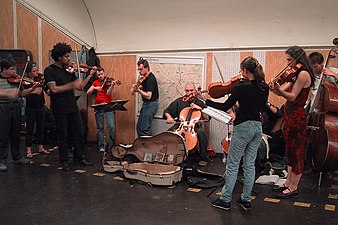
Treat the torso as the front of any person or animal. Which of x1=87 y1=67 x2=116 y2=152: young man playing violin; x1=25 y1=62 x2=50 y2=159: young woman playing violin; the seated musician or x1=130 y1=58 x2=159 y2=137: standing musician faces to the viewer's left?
the standing musician

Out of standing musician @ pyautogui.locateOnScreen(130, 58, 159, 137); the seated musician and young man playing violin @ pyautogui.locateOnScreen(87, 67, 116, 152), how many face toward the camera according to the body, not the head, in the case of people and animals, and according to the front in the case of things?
2

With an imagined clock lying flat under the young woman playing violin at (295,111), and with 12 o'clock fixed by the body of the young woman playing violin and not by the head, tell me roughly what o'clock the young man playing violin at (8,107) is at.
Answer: The young man playing violin is roughly at 12 o'clock from the young woman playing violin.

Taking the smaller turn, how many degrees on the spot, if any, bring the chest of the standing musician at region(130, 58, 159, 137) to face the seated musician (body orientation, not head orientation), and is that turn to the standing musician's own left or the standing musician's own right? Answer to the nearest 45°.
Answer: approximately 135° to the standing musician's own left

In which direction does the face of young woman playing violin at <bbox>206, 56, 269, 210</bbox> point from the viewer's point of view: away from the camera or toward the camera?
away from the camera

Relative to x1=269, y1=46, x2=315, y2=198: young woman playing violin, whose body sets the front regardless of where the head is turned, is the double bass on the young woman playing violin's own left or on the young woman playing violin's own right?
on the young woman playing violin's own right

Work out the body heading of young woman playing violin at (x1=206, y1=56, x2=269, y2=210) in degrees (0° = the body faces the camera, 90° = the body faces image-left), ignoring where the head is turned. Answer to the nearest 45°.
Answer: approximately 135°

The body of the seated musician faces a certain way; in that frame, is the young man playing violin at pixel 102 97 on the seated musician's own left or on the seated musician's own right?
on the seated musician's own right

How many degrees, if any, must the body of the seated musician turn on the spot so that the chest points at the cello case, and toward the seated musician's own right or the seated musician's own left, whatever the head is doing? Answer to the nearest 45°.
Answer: approximately 45° to the seated musician's own right

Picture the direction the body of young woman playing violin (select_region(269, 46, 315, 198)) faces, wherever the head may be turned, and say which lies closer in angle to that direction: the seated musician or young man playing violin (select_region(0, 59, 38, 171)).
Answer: the young man playing violin

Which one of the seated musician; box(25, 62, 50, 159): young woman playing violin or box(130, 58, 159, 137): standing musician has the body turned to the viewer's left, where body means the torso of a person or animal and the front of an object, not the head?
the standing musician
